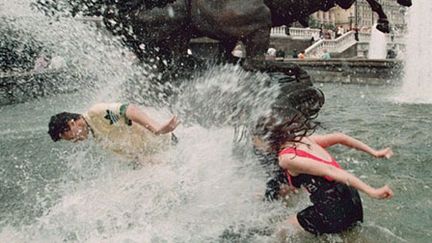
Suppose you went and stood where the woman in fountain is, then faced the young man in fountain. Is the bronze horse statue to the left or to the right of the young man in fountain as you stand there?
right

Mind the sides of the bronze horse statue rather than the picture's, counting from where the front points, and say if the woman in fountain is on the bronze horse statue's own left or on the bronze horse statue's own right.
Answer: on the bronze horse statue's own right

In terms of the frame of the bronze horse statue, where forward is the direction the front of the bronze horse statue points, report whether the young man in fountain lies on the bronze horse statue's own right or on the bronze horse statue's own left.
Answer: on the bronze horse statue's own right

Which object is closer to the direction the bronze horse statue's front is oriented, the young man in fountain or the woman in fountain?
the woman in fountain

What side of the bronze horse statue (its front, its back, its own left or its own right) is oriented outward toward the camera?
right
